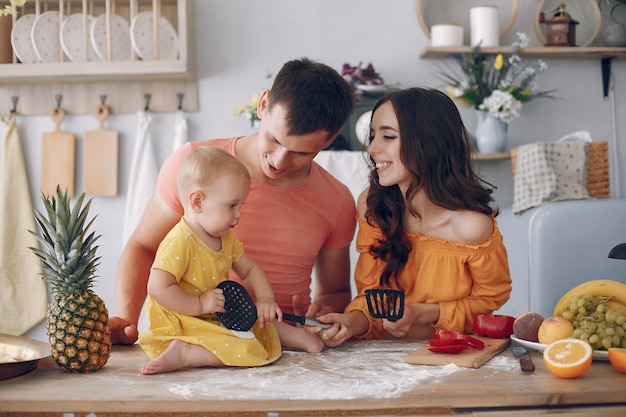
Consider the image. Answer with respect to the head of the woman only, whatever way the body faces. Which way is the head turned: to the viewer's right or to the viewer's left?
to the viewer's left

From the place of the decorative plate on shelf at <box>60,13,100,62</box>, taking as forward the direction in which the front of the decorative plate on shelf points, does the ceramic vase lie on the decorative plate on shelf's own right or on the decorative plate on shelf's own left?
on the decorative plate on shelf's own left

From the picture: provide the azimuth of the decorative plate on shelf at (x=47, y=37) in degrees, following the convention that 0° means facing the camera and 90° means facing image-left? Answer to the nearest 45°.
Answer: approximately 0°

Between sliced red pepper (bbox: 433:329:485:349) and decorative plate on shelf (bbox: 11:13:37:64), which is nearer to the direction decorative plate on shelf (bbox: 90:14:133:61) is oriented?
the sliced red pepper

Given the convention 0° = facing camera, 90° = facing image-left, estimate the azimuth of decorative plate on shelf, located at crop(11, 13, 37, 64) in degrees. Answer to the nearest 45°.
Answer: approximately 0°

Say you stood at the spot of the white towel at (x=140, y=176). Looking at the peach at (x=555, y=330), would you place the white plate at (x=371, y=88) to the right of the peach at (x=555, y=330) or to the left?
left
